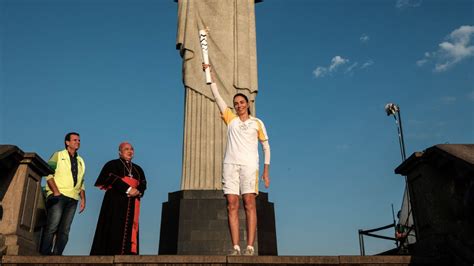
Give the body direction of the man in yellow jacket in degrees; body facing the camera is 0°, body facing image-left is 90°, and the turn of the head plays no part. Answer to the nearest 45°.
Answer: approximately 315°

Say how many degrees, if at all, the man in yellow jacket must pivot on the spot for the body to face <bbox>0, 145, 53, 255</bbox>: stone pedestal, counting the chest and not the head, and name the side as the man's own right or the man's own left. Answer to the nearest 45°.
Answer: approximately 90° to the man's own right

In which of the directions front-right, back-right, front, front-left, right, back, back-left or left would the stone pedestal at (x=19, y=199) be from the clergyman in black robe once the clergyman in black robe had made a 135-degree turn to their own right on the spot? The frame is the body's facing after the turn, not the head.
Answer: front

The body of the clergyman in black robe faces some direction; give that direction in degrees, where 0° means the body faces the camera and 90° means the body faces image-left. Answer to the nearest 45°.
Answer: approximately 315°
